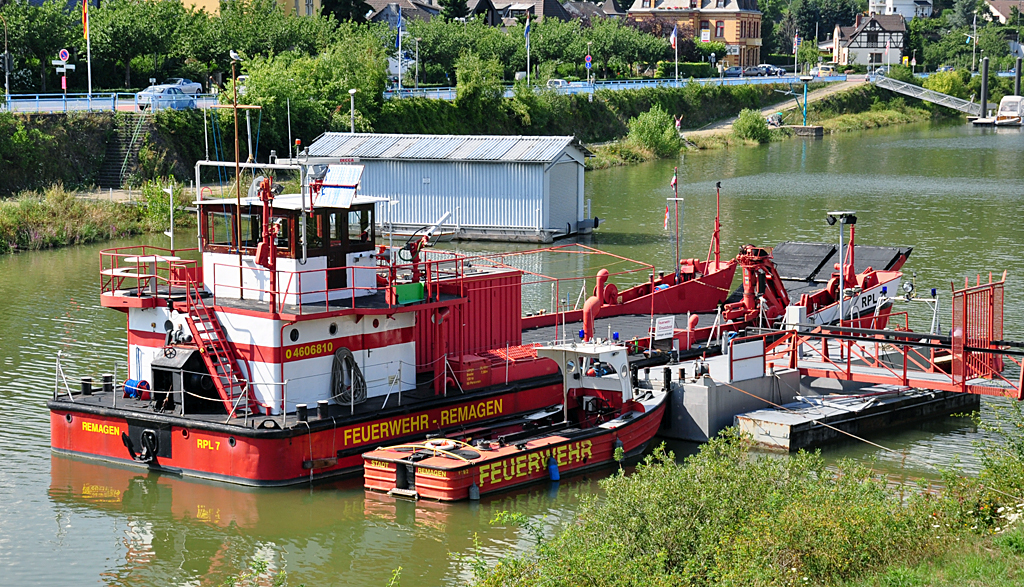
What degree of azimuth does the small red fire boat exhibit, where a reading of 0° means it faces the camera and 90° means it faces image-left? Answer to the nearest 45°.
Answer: approximately 225°

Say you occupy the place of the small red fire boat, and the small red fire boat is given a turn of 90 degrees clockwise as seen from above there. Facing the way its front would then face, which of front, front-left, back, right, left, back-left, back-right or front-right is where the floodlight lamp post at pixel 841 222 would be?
left

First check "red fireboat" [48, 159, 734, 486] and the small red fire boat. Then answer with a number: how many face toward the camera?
0

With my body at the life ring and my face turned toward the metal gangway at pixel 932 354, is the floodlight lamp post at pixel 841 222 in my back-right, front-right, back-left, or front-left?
front-left

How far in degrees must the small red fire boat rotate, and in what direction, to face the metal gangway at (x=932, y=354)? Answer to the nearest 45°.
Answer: approximately 45° to its right

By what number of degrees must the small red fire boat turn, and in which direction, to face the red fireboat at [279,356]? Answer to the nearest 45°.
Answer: approximately 135° to its left
